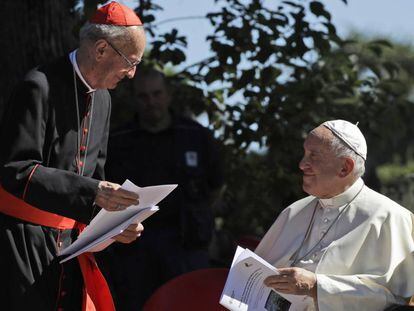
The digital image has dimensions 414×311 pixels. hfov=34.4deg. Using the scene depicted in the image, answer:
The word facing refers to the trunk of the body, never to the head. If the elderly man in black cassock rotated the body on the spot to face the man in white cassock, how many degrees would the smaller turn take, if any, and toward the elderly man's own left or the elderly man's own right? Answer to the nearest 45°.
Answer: approximately 45° to the elderly man's own left

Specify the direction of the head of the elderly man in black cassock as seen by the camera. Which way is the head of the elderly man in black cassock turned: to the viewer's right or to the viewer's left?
to the viewer's right

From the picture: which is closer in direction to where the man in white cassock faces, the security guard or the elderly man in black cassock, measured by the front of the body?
the elderly man in black cassock

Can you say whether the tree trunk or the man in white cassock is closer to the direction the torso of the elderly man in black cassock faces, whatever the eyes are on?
the man in white cassock

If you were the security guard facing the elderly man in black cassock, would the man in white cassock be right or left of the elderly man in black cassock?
left

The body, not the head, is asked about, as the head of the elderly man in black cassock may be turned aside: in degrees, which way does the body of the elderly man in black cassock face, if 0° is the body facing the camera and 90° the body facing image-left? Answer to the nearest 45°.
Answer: approximately 315°
